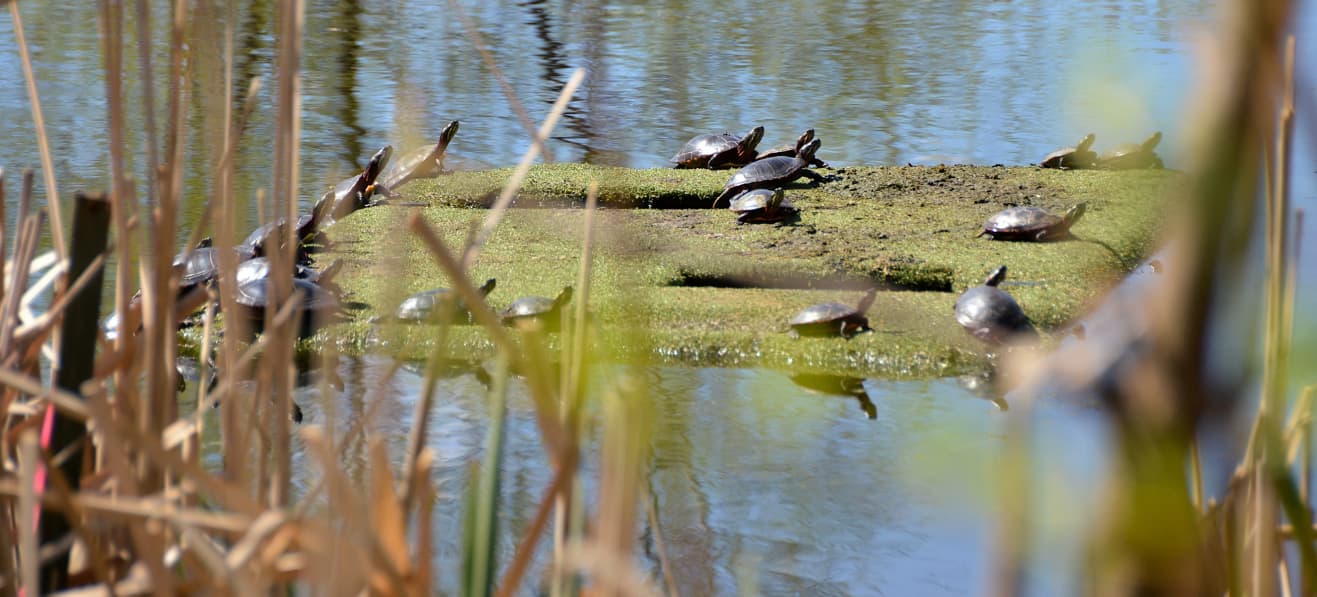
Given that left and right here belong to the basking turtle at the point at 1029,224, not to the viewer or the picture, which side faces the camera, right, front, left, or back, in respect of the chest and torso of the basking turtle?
right

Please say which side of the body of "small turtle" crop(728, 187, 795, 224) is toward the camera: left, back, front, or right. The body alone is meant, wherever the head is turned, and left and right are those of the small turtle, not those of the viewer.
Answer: right

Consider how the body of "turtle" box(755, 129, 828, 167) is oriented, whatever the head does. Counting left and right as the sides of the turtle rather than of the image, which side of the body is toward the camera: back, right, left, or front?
right

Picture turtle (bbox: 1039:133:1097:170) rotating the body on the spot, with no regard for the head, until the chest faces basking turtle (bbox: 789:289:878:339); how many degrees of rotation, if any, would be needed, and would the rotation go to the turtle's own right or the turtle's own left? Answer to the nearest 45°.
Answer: approximately 90° to the turtle's own right

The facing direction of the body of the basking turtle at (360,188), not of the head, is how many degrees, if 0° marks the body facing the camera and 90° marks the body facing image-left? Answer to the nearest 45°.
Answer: approximately 270°

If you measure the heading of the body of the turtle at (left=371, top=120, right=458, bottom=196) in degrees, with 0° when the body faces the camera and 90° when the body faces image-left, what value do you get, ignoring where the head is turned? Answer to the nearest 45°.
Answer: approximately 270°

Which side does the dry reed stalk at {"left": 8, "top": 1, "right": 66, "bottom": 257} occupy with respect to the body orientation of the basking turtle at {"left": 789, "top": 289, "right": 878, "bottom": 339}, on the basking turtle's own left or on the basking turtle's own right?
on the basking turtle's own right

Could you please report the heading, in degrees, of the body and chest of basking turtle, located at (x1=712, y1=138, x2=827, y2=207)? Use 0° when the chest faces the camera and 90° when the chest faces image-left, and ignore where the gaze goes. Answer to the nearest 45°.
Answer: approximately 270°

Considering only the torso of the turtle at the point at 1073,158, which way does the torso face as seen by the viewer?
to the viewer's right
